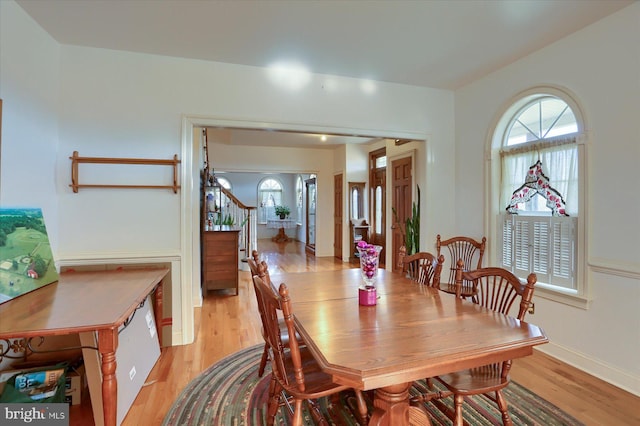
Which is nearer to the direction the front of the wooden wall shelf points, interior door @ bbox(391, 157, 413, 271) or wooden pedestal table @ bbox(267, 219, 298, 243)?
the interior door

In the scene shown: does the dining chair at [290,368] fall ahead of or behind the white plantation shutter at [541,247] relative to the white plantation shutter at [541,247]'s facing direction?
ahead

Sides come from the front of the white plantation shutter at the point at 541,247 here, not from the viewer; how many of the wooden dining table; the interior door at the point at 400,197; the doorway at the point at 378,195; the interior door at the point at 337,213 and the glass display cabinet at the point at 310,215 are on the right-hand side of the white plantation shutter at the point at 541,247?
4

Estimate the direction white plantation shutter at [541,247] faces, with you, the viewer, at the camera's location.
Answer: facing the viewer and to the left of the viewer

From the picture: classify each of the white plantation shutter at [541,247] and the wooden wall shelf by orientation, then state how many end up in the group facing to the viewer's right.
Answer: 0

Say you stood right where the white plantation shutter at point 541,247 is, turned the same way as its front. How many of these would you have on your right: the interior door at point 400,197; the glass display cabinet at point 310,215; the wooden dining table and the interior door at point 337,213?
3

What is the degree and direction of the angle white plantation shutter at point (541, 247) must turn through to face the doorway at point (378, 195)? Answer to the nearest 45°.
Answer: approximately 90° to its right

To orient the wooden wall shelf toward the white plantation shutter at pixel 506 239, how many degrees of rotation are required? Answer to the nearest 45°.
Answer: approximately 45° to its left

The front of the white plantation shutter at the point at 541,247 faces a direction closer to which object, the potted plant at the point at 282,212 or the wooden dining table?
the wooden dining table

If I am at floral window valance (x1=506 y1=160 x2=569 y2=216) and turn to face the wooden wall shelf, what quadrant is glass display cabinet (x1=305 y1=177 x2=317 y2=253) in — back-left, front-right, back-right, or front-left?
front-right

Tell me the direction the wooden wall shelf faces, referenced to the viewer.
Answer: facing the viewer

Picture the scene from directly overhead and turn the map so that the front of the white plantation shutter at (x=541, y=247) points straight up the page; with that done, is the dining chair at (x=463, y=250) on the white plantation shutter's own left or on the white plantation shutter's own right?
on the white plantation shutter's own right

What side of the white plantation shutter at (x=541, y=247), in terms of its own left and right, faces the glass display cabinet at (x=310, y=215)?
right

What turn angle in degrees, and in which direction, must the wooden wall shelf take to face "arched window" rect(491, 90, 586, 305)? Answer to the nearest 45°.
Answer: approximately 45° to its left
